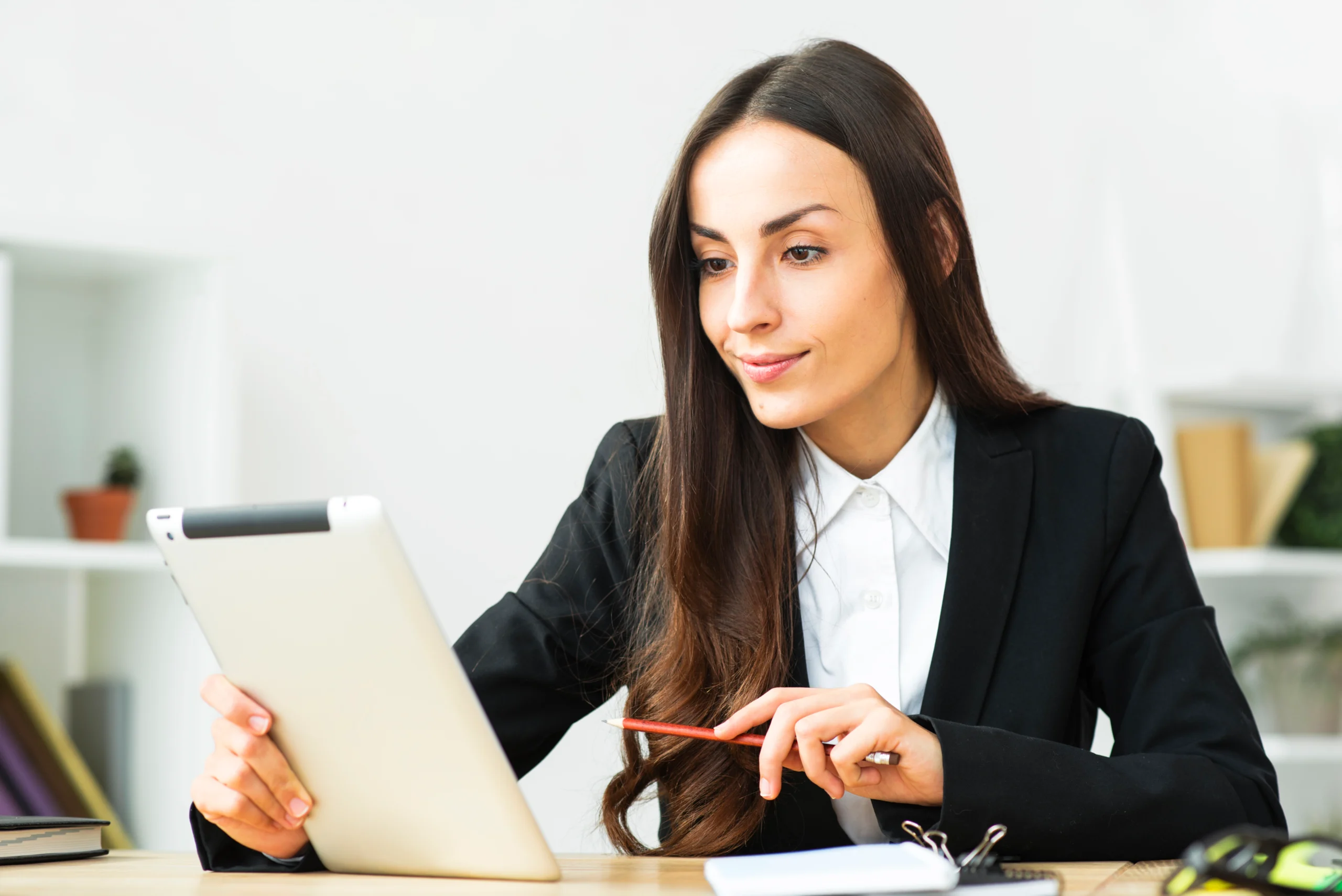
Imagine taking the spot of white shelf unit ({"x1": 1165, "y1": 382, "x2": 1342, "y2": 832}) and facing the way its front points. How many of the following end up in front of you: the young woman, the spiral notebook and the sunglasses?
3

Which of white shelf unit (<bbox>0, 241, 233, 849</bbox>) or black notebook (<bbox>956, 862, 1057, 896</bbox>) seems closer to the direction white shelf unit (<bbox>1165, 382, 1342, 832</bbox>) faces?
the black notebook

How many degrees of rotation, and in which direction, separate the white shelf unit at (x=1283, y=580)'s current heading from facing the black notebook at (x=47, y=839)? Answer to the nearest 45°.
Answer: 0° — it already faces it

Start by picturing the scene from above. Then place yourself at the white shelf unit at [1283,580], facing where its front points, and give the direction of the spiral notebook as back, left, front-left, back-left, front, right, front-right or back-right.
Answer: front

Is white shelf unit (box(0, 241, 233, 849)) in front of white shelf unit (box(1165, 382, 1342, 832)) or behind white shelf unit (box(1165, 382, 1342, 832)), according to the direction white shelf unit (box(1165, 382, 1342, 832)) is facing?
in front

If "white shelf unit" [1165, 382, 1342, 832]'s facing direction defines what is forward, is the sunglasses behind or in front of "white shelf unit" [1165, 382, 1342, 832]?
in front

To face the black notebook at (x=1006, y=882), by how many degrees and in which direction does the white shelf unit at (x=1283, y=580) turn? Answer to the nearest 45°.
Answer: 0° — it already faces it

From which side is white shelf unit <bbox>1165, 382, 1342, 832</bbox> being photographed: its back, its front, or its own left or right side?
front

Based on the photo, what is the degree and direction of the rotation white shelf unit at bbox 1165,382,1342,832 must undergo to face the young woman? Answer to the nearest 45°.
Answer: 0° — it already faces them

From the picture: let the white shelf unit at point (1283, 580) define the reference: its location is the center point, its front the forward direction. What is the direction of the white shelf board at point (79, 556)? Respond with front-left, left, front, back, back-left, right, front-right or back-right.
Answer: front-right

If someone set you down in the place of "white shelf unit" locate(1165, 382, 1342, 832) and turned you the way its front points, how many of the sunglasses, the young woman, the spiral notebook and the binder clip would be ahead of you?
4

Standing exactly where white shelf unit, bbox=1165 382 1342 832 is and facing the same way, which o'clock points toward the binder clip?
The binder clip is roughly at 12 o'clock from the white shelf unit.

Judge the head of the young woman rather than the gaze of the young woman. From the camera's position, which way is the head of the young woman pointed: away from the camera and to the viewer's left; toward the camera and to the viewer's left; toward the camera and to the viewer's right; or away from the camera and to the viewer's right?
toward the camera and to the viewer's left

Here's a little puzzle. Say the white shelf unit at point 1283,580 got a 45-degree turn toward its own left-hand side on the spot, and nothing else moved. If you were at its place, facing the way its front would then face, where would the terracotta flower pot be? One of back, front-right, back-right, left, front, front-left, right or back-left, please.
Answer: right

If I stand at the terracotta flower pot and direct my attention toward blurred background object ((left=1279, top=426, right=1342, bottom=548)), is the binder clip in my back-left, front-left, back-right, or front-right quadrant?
front-right
